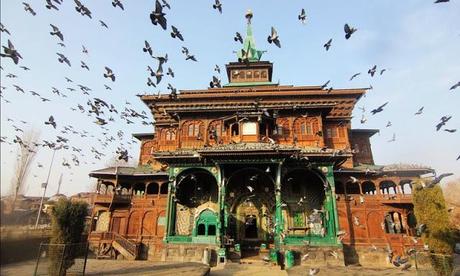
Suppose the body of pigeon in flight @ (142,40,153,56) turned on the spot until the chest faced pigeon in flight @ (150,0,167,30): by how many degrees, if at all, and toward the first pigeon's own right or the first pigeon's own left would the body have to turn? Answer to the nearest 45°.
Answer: approximately 90° to the first pigeon's own right

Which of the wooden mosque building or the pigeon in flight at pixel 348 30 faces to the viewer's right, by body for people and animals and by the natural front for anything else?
the pigeon in flight

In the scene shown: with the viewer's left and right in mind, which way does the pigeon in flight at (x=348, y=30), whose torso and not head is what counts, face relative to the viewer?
facing to the right of the viewer
